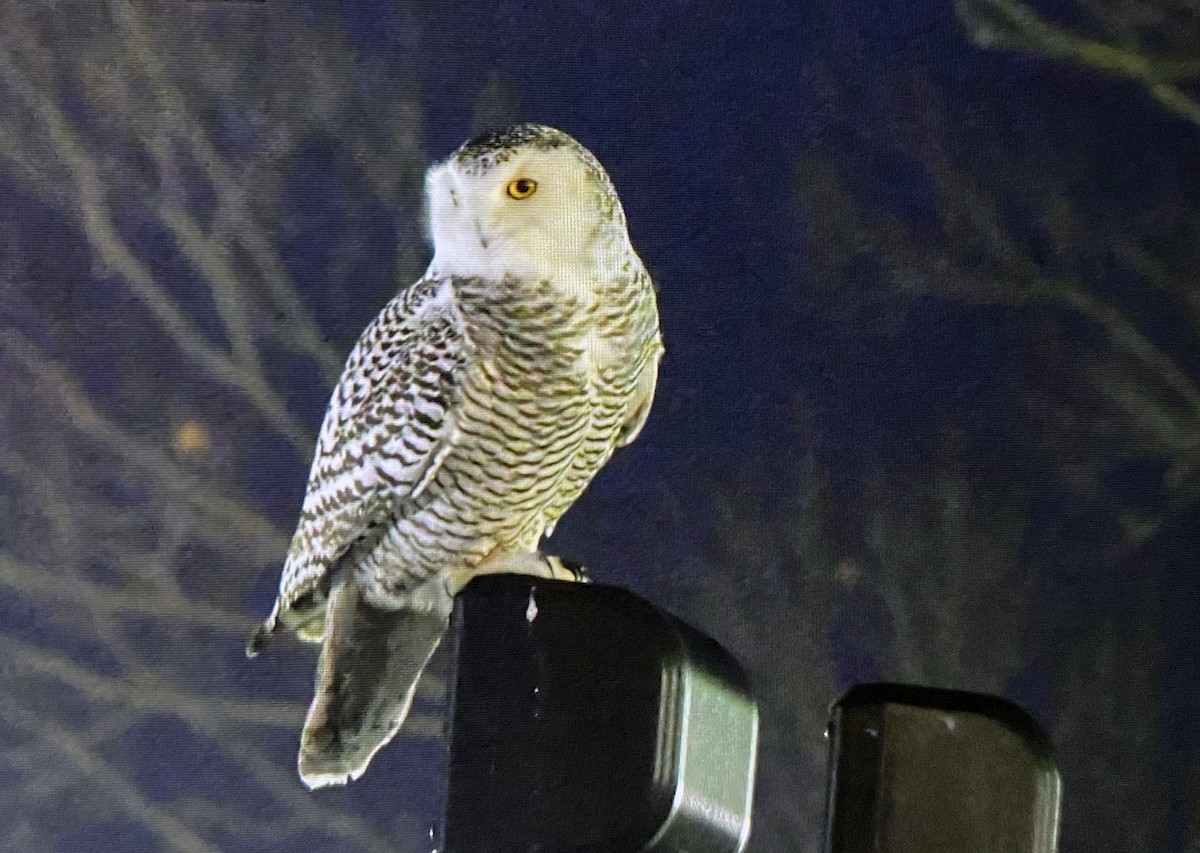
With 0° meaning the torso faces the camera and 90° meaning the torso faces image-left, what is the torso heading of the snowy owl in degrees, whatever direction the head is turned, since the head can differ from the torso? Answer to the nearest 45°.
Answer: approximately 315°
